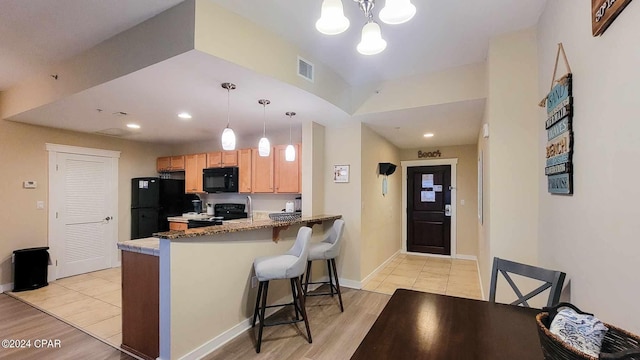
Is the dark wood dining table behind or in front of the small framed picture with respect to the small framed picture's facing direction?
in front

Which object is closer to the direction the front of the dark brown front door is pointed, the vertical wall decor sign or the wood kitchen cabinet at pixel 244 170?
the vertical wall decor sign

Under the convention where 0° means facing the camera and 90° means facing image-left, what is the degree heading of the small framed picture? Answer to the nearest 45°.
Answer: approximately 0°

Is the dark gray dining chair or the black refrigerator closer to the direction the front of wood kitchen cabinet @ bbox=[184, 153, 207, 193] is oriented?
the dark gray dining chair

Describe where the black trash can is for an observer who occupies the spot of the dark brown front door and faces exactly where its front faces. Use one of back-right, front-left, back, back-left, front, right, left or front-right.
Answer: front-right

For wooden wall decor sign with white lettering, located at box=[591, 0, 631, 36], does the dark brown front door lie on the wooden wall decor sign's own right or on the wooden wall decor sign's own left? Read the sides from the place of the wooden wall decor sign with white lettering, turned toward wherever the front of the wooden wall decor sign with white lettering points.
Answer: on the wooden wall decor sign's own right

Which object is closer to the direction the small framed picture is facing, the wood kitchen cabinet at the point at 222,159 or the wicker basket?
the wicker basket

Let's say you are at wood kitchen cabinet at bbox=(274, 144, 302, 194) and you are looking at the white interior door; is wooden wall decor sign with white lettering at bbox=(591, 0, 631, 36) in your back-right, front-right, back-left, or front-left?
back-left

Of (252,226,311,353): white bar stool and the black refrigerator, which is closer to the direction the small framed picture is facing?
the white bar stool

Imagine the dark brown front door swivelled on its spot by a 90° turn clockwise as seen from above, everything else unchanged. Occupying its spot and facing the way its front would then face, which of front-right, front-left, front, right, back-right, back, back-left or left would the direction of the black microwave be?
front-left

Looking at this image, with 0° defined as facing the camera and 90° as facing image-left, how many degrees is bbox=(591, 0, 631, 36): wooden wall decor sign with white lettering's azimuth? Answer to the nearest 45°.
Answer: approximately 45°

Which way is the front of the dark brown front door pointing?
toward the camera

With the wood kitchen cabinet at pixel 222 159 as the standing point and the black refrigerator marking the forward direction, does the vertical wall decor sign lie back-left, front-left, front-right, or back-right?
back-left

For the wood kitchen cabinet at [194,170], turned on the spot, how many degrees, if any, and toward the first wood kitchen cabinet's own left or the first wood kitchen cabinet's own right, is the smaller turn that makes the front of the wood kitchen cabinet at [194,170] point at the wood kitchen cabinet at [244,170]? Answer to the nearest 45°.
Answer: approximately 45° to the first wood kitchen cabinet's own left

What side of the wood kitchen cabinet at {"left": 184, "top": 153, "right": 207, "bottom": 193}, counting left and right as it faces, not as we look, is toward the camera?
front

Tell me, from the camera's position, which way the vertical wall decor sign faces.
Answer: facing the viewer and to the left of the viewer

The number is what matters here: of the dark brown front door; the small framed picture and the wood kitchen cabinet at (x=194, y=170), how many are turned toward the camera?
3

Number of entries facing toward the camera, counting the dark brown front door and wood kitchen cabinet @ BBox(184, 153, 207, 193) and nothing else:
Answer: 2
